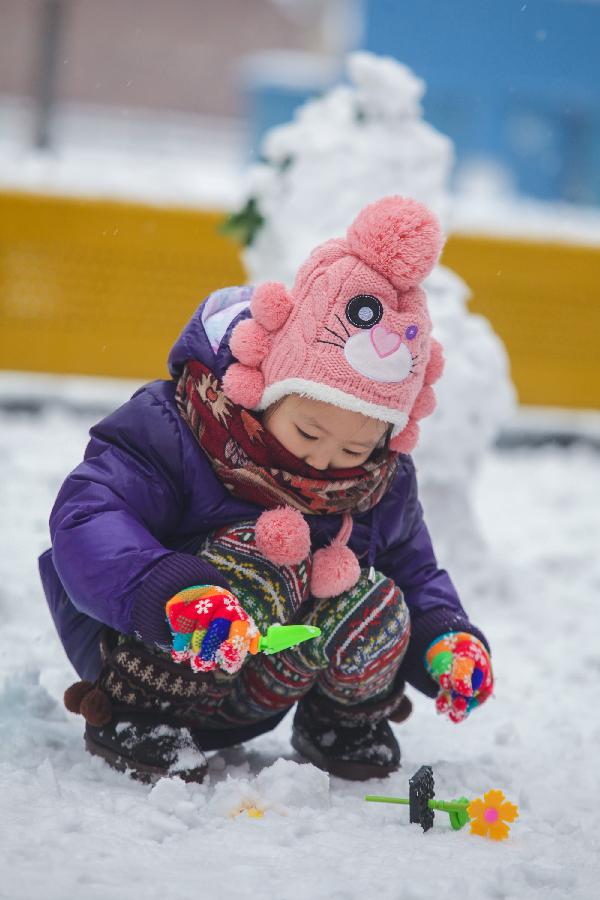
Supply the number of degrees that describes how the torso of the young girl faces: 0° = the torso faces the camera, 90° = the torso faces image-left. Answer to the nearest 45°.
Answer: approximately 315°
